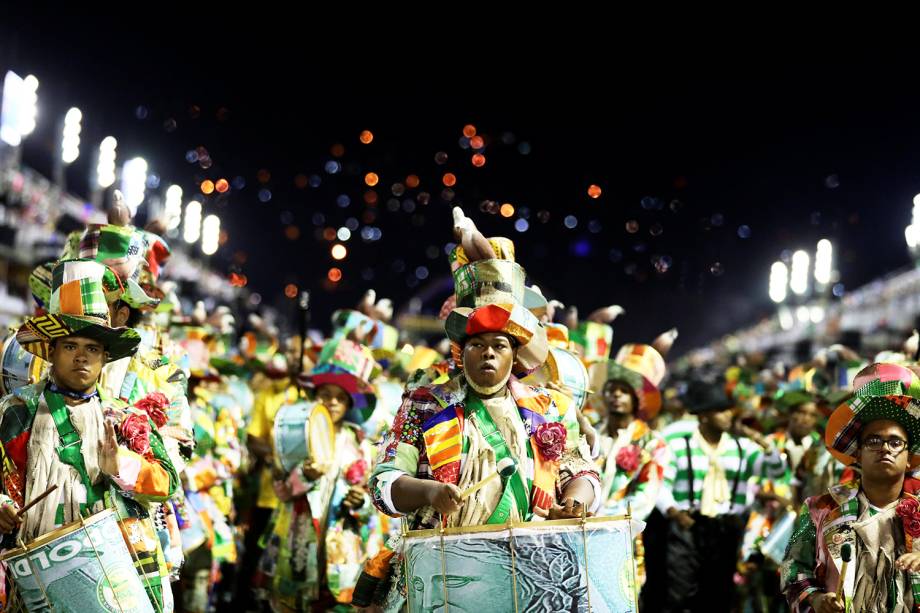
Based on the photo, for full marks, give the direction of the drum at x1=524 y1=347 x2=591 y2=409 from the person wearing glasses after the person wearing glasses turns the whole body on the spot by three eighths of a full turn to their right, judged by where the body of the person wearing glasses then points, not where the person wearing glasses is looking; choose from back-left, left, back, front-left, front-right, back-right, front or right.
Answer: front

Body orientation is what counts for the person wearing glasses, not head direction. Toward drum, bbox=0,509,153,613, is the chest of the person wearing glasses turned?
no

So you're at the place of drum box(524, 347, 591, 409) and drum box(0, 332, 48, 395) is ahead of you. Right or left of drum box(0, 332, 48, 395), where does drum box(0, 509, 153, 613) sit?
left

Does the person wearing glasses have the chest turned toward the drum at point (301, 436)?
no

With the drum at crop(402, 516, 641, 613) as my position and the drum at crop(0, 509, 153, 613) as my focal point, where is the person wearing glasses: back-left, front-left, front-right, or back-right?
back-right

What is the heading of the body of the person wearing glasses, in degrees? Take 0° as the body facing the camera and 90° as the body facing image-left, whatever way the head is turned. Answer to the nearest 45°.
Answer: approximately 0°

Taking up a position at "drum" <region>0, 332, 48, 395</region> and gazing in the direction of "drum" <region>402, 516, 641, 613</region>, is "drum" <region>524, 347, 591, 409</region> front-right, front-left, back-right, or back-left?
front-left

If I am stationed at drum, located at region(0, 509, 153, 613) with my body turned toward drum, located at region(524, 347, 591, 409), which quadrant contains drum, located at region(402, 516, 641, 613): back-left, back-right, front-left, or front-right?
front-right

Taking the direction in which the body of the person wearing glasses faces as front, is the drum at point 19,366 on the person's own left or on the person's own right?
on the person's own right

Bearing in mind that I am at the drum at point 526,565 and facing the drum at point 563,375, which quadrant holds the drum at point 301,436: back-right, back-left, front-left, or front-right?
front-left

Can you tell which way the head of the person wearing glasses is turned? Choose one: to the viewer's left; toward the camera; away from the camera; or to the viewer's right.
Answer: toward the camera

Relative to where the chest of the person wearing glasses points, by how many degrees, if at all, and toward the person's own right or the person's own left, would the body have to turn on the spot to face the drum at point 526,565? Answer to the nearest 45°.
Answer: approximately 45° to the person's own right
